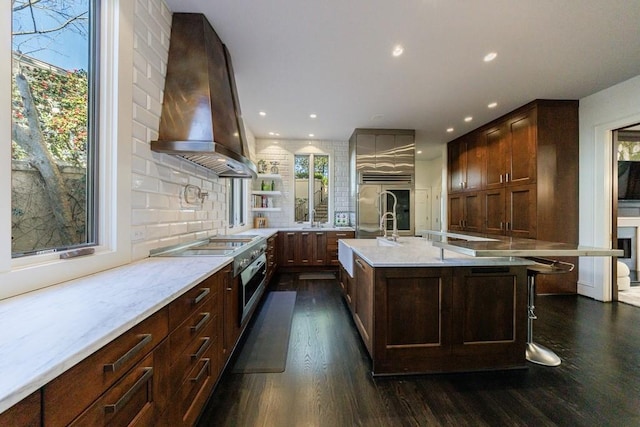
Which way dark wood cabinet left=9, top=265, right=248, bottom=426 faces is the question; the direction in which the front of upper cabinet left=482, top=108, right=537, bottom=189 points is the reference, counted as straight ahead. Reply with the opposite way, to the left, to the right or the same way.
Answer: the opposite way

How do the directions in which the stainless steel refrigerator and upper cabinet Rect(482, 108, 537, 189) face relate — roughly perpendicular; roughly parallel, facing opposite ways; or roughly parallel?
roughly perpendicular

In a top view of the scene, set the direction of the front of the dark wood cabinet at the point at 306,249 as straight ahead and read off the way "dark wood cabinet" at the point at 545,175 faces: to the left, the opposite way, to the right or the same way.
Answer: to the right

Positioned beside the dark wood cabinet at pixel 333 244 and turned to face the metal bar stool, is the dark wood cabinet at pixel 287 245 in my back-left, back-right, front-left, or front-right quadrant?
back-right

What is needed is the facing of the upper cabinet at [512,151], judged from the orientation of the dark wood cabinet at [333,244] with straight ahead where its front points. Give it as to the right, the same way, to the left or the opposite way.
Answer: to the right

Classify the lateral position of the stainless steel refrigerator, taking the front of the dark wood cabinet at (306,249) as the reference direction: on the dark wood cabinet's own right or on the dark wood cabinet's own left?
on the dark wood cabinet's own left

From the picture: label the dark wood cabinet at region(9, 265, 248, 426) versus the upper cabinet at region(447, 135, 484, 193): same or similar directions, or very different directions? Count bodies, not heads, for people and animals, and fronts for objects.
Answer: very different directions

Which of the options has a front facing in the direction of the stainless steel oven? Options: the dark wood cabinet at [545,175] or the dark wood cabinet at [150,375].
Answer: the dark wood cabinet at [545,175]

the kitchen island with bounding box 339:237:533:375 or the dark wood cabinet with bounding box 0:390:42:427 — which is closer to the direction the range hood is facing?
the kitchen island

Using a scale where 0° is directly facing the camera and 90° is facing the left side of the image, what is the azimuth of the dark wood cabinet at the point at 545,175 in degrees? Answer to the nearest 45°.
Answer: approximately 45°

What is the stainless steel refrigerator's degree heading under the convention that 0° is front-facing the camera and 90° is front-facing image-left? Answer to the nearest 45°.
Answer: approximately 0°

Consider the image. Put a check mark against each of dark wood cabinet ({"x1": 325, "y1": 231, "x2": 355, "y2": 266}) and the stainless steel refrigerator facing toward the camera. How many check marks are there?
2

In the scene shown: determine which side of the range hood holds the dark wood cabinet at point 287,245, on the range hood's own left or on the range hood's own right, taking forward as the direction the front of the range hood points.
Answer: on the range hood's own left

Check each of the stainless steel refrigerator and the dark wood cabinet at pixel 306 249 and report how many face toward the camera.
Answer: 2
